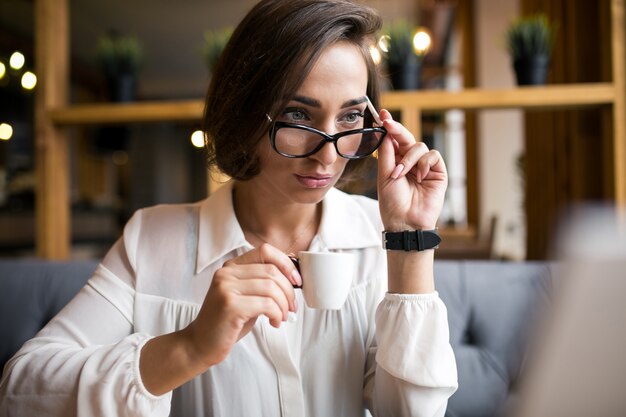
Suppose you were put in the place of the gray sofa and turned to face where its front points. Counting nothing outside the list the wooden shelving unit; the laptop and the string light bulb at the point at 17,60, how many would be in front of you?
1

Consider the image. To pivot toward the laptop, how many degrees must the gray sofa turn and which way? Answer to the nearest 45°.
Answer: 0° — it already faces it

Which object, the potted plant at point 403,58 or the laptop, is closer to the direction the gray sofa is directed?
the laptop

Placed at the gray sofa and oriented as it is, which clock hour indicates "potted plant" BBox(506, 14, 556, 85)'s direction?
The potted plant is roughly at 7 o'clock from the gray sofa.

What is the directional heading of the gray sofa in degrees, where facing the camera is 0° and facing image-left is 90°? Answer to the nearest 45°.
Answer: approximately 0°

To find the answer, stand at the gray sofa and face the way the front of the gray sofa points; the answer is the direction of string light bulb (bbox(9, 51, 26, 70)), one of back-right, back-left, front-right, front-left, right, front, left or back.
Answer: back-right

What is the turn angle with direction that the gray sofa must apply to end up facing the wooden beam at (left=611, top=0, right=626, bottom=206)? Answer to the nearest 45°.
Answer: approximately 135° to its left

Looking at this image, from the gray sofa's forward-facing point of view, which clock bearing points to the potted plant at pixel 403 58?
The potted plant is roughly at 6 o'clock from the gray sofa.

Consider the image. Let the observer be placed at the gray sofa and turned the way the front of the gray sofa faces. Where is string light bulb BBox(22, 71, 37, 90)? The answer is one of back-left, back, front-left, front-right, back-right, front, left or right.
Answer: back-right

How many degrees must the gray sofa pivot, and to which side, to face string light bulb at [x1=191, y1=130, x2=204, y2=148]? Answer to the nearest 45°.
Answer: approximately 135° to its right
